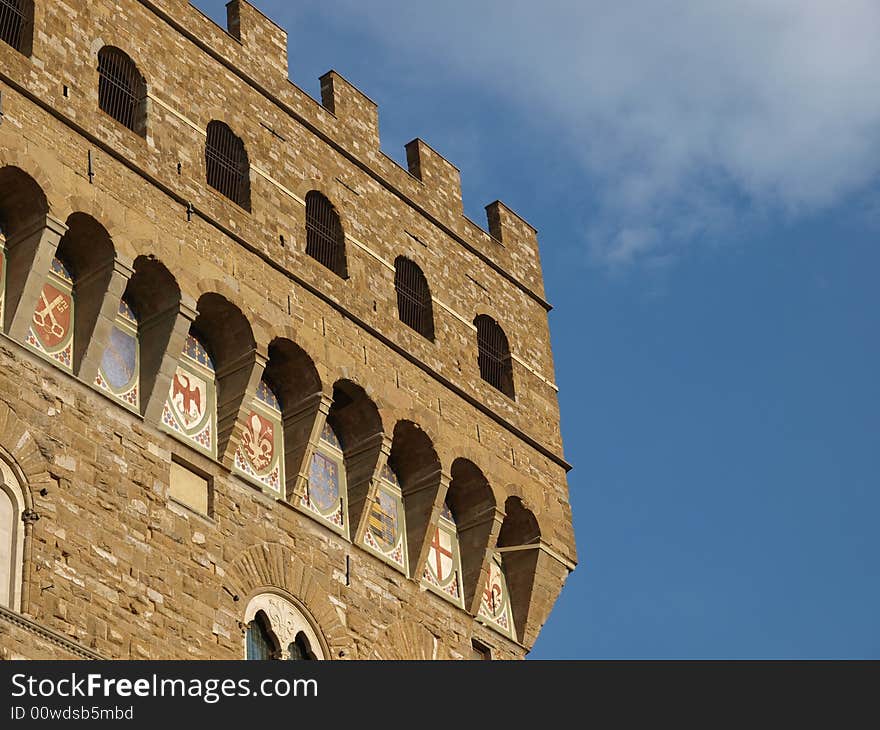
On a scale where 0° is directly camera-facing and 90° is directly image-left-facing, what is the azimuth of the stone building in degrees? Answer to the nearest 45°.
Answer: approximately 315°
